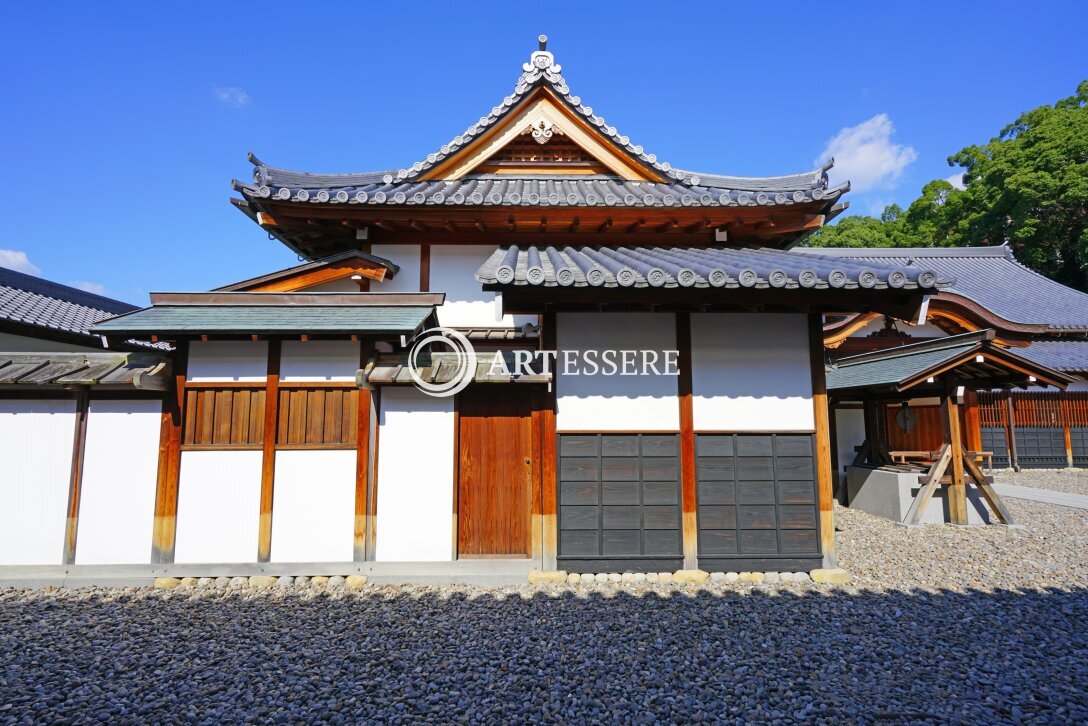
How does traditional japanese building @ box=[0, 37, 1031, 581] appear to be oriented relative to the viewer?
toward the camera
